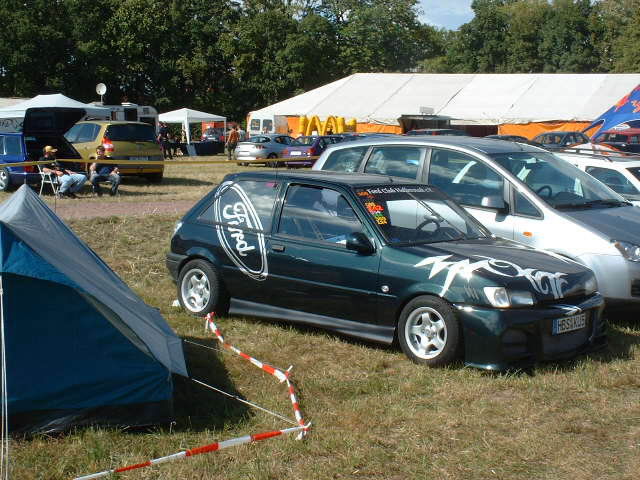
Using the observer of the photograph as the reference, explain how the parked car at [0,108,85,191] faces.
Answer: facing away from the viewer and to the left of the viewer

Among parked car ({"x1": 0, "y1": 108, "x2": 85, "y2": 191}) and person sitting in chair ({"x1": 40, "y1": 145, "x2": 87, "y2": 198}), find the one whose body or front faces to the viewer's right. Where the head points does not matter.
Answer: the person sitting in chair

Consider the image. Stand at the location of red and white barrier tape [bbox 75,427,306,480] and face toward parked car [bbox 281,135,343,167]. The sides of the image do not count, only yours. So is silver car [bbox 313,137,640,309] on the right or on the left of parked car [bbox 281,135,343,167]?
right

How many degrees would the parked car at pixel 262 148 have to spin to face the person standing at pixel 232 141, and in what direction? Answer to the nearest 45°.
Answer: approximately 45° to its left

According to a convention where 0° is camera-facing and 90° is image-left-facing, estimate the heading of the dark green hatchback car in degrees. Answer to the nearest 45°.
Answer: approximately 315°

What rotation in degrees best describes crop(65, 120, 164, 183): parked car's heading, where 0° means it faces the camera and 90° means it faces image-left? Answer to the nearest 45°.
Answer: approximately 135°

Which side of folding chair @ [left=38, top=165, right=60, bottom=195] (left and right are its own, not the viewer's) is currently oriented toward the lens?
right

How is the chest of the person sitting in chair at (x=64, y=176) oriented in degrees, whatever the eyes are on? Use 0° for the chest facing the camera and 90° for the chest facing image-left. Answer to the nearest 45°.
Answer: approximately 270°
